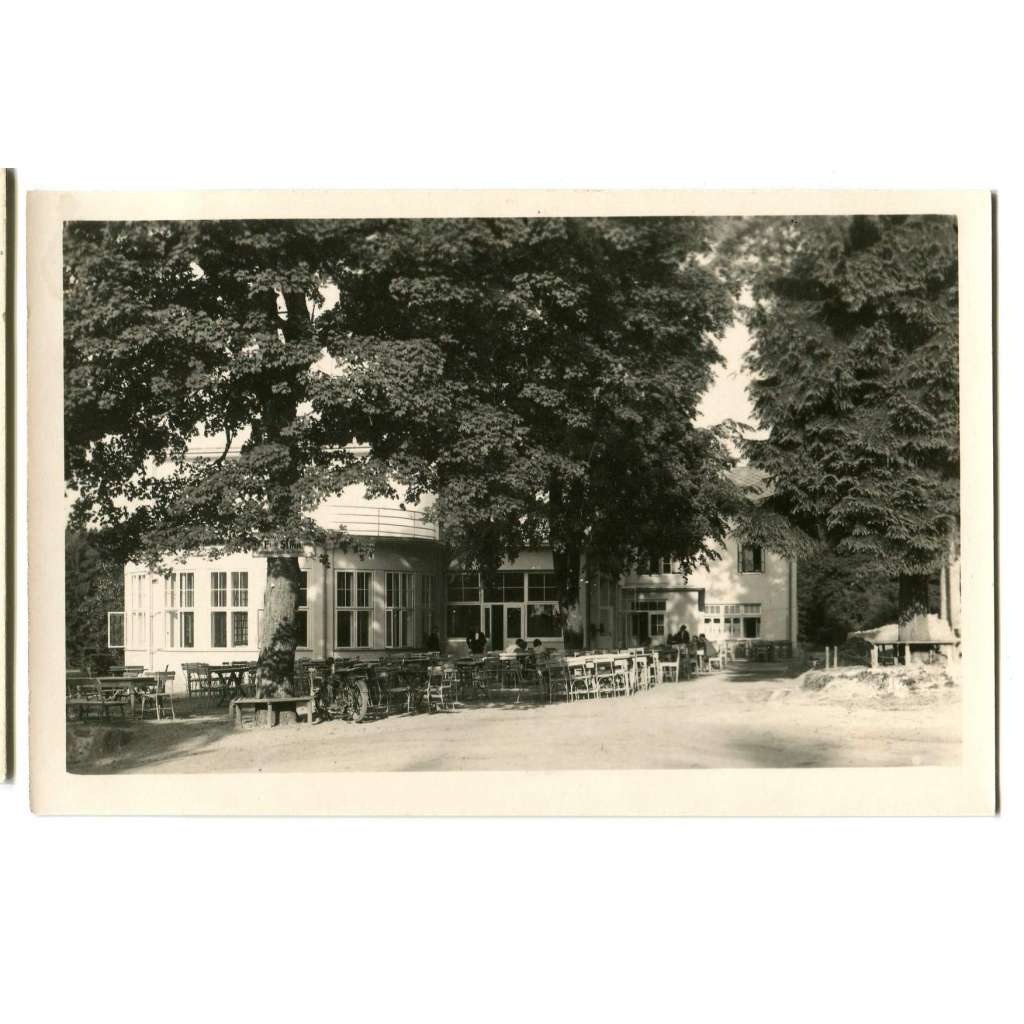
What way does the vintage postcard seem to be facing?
toward the camera
